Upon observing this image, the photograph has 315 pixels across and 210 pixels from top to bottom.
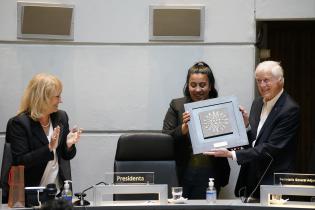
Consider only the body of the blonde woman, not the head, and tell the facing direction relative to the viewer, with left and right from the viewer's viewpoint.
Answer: facing the viewer and to the right of the viewer

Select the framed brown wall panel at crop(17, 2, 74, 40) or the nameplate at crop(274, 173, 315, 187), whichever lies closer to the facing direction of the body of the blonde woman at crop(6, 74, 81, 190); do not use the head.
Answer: the nameplate

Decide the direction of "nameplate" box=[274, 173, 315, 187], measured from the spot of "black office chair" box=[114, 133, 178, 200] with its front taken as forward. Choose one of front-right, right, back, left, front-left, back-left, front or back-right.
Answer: front-left

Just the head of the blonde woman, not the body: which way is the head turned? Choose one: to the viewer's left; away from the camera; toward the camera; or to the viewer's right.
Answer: to the viewer's right

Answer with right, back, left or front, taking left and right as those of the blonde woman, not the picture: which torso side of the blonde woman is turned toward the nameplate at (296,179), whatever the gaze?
front

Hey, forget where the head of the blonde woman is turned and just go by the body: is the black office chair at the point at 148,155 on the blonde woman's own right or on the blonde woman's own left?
on the blonde woman's own left

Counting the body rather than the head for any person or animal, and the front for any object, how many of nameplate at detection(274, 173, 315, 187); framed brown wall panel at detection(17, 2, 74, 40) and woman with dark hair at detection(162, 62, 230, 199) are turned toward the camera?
3
